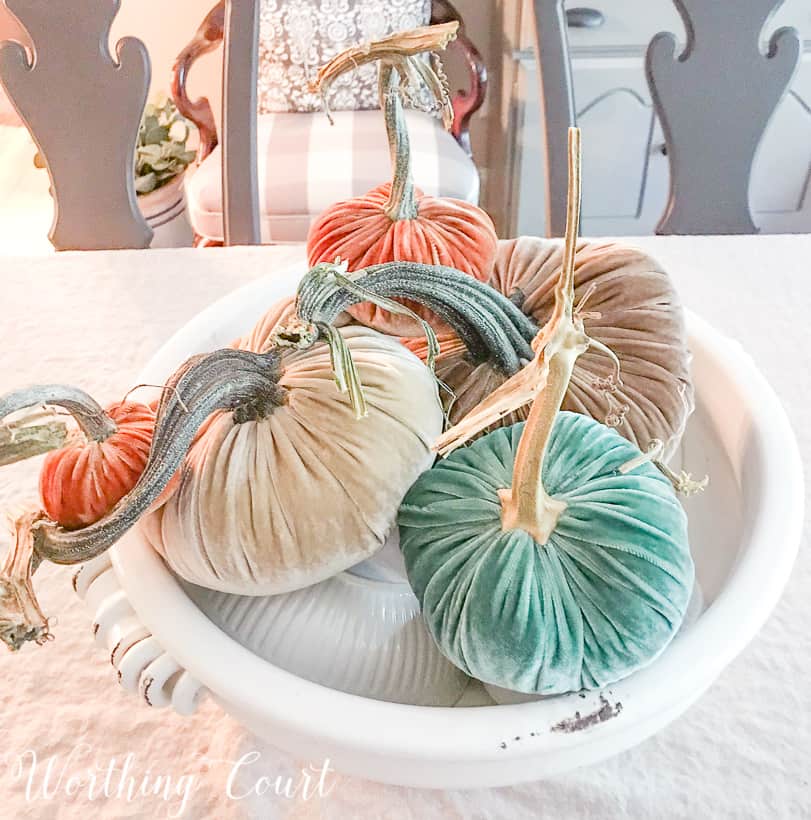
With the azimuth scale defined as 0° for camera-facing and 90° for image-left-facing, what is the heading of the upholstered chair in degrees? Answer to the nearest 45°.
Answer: approximately 0°

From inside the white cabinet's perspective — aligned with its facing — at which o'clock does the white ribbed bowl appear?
The white ribbed bowl is roughly at 12 o'clock from the white cabinet.

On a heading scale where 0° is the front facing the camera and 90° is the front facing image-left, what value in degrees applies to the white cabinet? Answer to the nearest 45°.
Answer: approximately 0°

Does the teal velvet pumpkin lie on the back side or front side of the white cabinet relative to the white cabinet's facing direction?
on the front side

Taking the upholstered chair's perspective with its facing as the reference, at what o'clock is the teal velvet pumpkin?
The teal velvet pumpkin is roughly at 12 o'clock from the upholstered chair.

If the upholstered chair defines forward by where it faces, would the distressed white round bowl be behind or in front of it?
in front

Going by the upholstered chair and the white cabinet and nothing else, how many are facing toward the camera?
2

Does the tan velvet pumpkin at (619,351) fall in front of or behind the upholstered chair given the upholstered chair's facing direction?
in front
